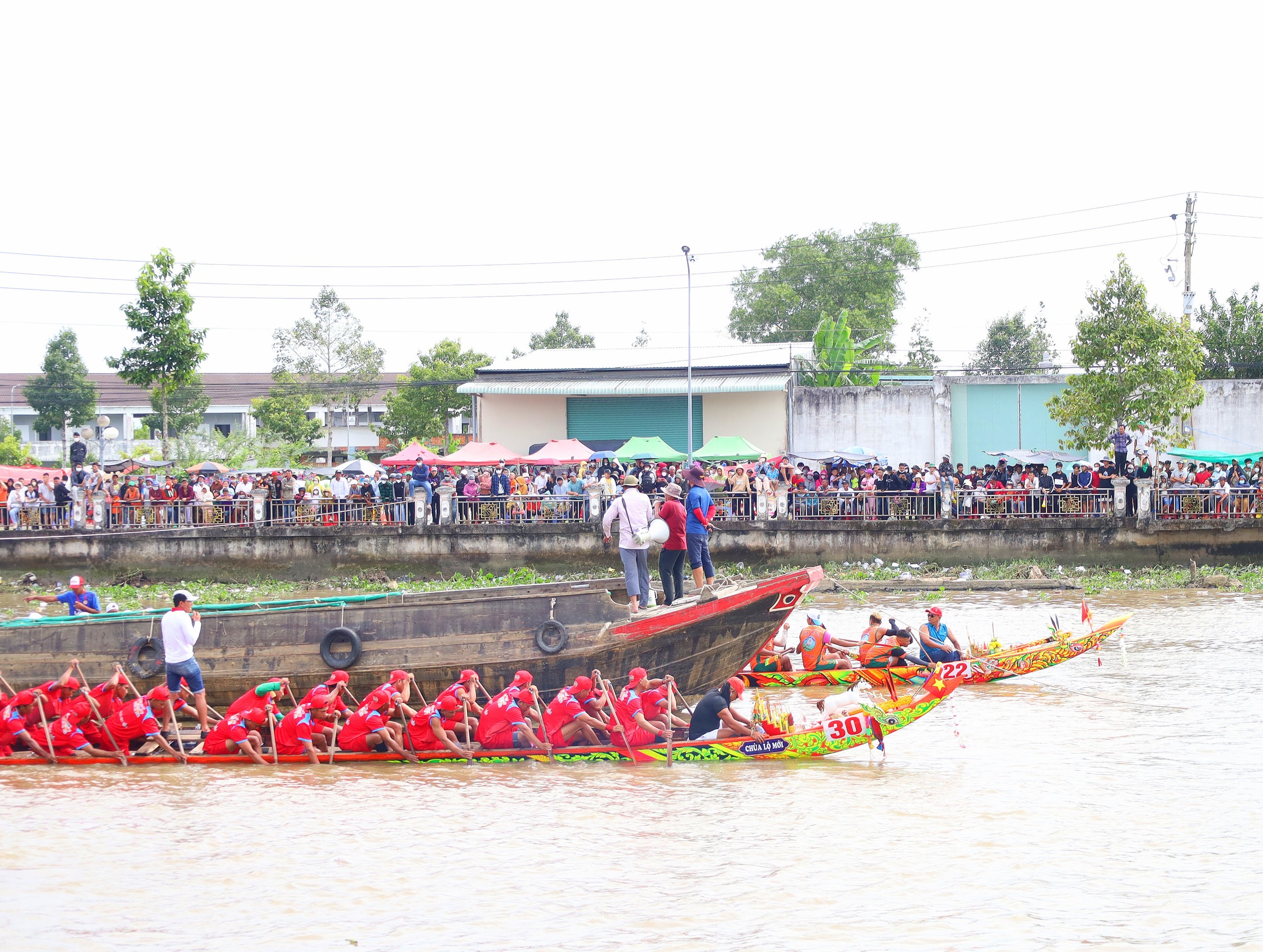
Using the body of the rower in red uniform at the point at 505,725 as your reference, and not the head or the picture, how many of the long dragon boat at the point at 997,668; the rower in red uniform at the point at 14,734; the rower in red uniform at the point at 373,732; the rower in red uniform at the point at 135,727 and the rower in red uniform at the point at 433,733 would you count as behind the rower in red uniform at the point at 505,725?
4

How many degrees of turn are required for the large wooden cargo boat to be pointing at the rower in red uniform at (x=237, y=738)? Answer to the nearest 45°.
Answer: approximately 135° to its right

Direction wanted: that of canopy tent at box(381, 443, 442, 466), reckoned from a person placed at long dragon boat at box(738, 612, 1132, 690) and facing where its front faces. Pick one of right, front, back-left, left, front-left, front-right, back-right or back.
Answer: back-left

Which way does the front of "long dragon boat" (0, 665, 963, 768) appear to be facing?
to the viewer's right

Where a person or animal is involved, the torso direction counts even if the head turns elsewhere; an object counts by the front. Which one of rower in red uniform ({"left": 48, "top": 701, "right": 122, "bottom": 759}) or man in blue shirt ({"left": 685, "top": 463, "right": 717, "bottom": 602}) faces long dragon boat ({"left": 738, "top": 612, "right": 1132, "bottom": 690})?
the rower in red uniform

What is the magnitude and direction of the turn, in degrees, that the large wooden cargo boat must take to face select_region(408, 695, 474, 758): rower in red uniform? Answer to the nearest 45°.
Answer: approximately 90° to its right

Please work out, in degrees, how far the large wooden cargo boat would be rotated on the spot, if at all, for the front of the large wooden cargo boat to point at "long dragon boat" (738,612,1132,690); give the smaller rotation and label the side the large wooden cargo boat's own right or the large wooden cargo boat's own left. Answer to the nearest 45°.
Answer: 0° — it already faces it

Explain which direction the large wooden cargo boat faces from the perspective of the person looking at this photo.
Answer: facing to the right of the viewer

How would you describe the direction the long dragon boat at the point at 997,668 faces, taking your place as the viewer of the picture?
facing to the right of the viewer
